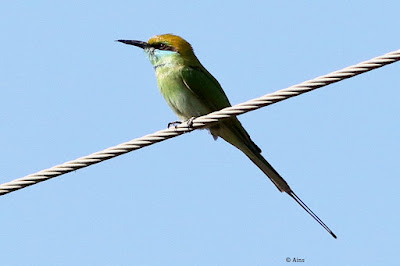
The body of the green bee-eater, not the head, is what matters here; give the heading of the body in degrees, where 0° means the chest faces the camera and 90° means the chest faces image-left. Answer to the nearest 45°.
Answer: approximately 90°
